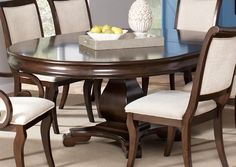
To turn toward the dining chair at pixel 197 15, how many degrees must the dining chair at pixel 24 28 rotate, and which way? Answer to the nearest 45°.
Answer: approximately 45° to its left

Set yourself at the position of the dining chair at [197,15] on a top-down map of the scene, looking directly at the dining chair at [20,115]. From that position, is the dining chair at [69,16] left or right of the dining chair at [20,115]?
right

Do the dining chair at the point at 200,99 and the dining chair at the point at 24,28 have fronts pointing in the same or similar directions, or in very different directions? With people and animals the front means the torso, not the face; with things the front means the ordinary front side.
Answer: very different directions

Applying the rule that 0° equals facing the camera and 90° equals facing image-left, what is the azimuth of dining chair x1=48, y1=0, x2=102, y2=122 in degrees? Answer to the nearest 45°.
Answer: approximately 315°

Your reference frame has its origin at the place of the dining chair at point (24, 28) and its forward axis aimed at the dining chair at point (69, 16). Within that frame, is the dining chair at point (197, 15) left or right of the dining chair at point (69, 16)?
right

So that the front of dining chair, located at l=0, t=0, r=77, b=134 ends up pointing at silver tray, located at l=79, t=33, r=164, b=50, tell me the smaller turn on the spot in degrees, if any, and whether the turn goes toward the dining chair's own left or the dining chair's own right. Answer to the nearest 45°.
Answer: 0° — it already faces it
